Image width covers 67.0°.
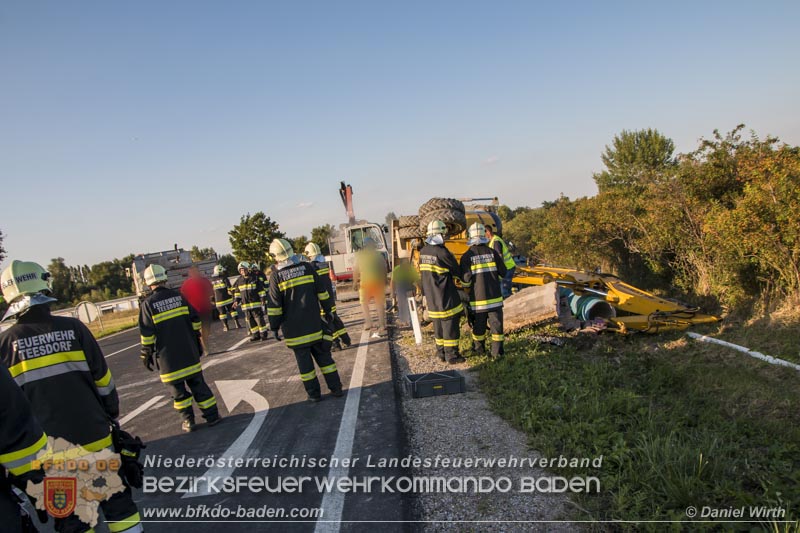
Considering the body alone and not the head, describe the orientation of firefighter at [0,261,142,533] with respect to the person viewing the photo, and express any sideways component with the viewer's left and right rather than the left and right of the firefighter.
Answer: facing away from the viewer

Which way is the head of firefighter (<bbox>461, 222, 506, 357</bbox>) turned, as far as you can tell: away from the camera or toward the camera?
away from the camera

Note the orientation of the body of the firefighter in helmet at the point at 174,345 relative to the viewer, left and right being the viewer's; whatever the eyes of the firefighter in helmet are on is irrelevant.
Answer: facing away from the viewer

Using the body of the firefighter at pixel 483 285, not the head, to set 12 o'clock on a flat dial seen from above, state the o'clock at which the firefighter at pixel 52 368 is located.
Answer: the firefighter at pixel 52 368 is roughly at 7 o'clock from the firefighter at pixel 483 285.

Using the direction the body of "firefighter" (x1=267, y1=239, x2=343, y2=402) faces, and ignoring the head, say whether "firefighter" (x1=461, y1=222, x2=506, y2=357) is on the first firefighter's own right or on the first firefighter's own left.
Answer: on the first firefighter's own right

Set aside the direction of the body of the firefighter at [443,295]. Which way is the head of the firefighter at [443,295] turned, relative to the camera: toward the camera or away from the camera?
away from the camera

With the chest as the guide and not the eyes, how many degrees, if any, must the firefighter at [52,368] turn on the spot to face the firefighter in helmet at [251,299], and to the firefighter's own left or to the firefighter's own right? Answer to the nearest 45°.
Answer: approximately 45° to the firefighter's own right

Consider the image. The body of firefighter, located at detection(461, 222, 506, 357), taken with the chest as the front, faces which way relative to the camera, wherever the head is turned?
away from the camera

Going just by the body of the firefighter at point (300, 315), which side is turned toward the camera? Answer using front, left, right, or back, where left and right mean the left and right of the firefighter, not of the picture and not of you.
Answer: back

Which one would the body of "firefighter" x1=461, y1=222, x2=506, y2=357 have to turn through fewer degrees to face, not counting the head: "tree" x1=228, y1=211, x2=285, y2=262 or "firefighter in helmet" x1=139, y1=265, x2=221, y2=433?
the tree
